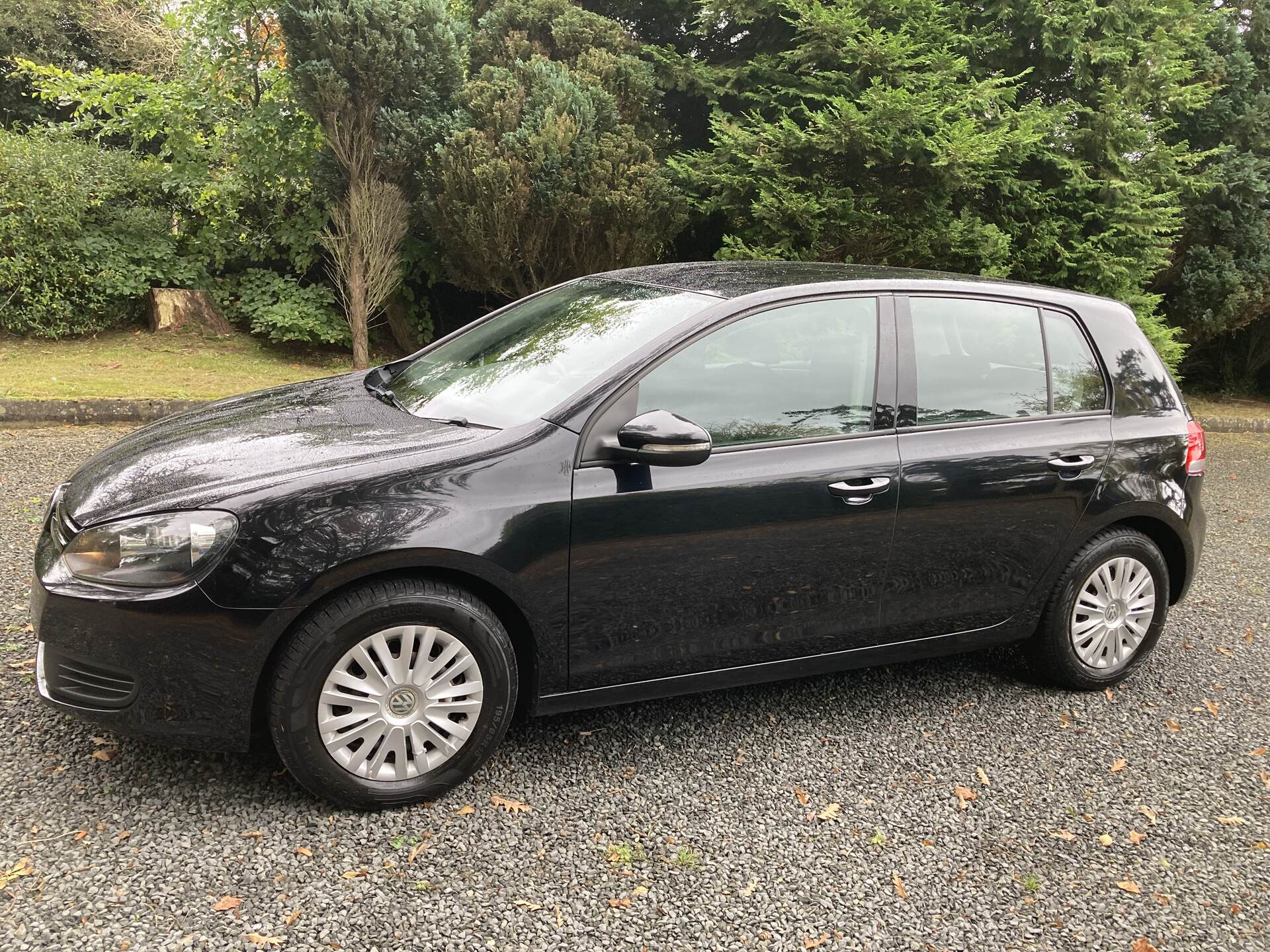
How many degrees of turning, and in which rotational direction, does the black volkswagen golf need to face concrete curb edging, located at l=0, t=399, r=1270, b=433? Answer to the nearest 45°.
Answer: approximately 90° to its right

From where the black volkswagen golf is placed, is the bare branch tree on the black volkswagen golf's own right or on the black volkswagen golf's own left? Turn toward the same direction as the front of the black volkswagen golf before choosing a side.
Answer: on the black volkswagen golf's own right

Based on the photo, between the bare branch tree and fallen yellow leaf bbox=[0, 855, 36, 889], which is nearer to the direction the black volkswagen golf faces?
the fallen yellow leaf

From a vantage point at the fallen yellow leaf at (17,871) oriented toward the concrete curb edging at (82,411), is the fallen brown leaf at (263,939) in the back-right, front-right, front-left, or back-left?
back-right

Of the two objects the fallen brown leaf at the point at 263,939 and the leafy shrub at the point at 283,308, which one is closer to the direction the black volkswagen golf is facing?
the fallen brown leaf

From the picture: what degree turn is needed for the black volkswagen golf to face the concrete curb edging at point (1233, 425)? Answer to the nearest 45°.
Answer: approximately 180°

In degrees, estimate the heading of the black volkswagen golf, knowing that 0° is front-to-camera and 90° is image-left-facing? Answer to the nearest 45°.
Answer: approximately 45°

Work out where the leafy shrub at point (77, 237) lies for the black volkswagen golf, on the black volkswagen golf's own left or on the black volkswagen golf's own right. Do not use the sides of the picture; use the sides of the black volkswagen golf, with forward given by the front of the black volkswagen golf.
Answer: on the black volkswagen golf's own right

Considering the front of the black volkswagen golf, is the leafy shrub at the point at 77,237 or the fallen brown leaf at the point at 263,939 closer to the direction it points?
the fallen brown leaf
